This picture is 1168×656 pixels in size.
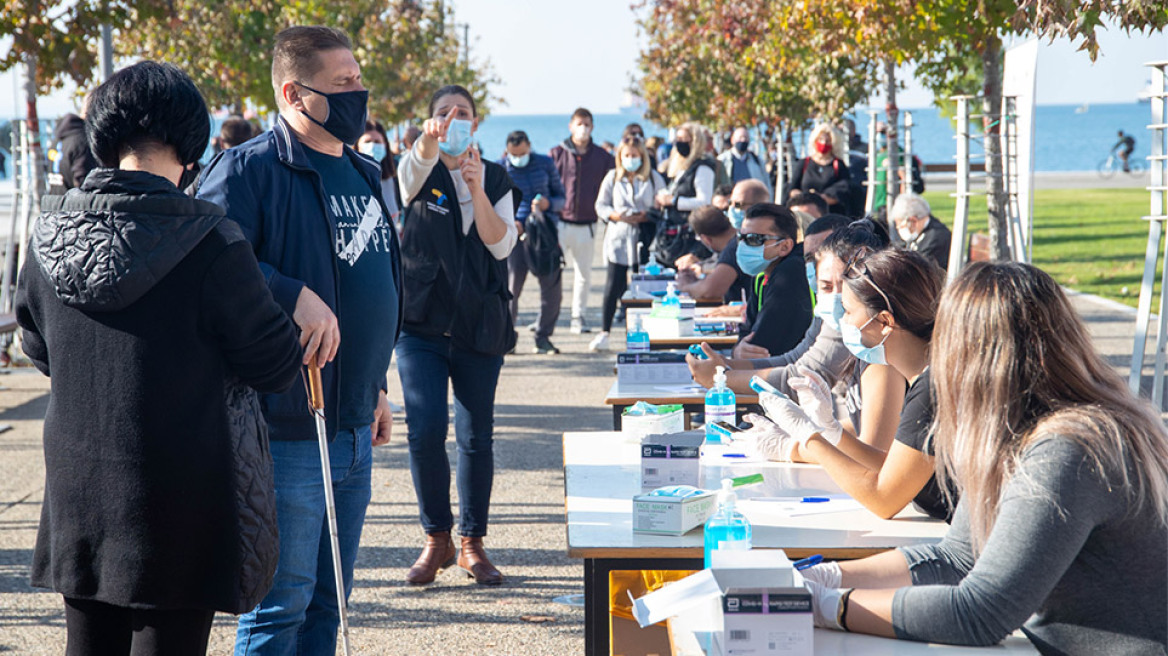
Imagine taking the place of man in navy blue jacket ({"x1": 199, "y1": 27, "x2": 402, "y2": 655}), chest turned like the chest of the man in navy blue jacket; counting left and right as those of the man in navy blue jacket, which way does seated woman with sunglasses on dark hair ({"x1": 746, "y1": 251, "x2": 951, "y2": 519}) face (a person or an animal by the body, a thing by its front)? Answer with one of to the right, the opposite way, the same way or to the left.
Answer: the opposite way

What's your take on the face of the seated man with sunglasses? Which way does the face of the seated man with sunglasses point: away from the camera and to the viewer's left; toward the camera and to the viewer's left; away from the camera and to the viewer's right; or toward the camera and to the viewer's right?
toward the camera and to the viewer's left

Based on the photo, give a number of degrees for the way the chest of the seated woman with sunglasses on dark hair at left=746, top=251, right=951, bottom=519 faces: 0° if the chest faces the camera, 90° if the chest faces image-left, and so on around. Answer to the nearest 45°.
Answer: approximately 90°

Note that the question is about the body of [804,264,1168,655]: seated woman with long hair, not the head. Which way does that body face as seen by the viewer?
to the viewer's left

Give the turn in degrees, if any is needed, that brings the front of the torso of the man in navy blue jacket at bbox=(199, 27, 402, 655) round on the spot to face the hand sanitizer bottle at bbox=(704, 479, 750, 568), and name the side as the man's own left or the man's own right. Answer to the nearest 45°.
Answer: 0° — they already face it

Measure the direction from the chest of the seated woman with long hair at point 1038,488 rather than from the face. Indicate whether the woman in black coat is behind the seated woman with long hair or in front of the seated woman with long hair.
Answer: in front

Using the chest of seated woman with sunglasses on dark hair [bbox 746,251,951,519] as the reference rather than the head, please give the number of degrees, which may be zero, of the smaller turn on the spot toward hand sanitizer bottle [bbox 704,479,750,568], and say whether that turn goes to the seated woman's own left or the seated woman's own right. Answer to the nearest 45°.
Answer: approximately 45° to the seated woman's own left

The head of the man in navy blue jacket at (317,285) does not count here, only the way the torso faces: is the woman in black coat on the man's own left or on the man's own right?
on the man's own right

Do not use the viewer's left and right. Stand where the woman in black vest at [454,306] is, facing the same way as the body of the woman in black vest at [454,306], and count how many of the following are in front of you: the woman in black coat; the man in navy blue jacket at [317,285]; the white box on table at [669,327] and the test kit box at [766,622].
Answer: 3

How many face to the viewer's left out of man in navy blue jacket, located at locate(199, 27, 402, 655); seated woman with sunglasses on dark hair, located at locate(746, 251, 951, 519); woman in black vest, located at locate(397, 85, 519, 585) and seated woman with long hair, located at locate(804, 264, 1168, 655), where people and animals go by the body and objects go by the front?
2

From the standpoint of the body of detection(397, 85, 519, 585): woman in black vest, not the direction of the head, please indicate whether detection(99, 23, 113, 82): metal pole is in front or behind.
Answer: behind

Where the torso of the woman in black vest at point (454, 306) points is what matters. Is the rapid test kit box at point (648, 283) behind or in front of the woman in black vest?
behind

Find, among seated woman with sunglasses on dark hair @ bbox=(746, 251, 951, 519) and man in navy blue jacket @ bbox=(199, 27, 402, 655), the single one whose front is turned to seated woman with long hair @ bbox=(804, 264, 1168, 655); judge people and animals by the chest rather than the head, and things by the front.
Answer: the man in navy blue jacket
